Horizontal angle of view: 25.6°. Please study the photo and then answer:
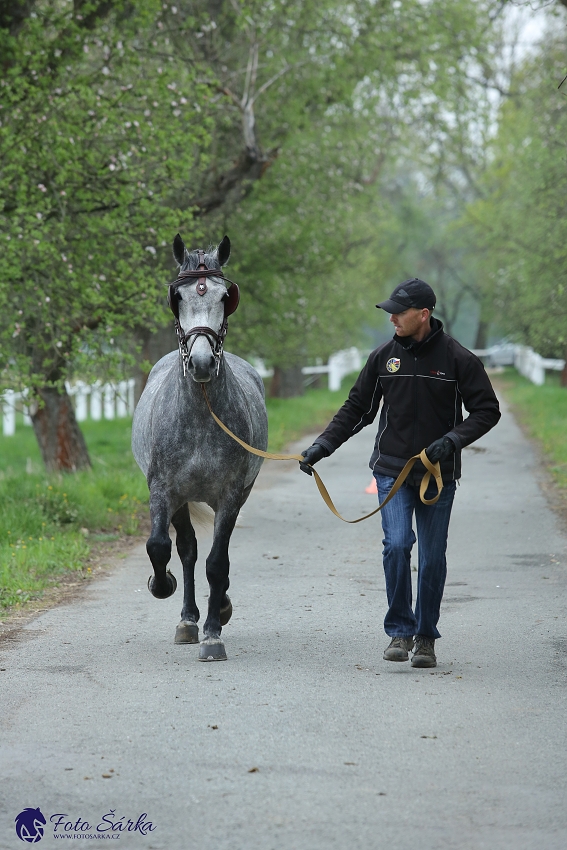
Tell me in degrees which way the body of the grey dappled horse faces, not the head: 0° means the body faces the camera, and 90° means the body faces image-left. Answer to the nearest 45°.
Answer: approximately 0°

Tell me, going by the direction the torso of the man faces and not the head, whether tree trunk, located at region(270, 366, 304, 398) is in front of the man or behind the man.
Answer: behind

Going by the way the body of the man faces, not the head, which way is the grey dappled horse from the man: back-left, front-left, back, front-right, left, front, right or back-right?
right

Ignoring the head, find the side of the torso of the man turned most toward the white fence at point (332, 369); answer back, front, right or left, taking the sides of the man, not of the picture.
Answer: back

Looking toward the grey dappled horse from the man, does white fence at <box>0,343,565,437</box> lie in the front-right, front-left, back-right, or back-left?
front-right

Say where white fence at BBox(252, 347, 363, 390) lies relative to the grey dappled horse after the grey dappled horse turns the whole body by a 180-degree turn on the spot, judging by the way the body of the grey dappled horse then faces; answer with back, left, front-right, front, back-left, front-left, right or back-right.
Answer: front

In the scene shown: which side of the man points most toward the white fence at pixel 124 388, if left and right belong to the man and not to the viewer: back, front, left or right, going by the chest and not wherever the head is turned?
back

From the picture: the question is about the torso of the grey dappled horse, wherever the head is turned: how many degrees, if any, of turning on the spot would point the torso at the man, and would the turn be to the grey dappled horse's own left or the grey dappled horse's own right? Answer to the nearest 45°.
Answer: approximately 90° to the grey dappled horse's own left

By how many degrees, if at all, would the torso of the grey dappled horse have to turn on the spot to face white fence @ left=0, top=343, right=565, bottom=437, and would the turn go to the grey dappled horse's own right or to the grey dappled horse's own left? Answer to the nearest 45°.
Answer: approximately 180°

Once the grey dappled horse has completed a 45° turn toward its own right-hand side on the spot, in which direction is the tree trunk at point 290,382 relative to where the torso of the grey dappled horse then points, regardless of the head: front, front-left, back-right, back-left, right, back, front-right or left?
back-right

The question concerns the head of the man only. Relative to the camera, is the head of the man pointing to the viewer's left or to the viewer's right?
to the viewer's left

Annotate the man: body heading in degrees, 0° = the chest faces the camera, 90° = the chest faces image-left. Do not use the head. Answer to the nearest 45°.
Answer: approximately 0°
